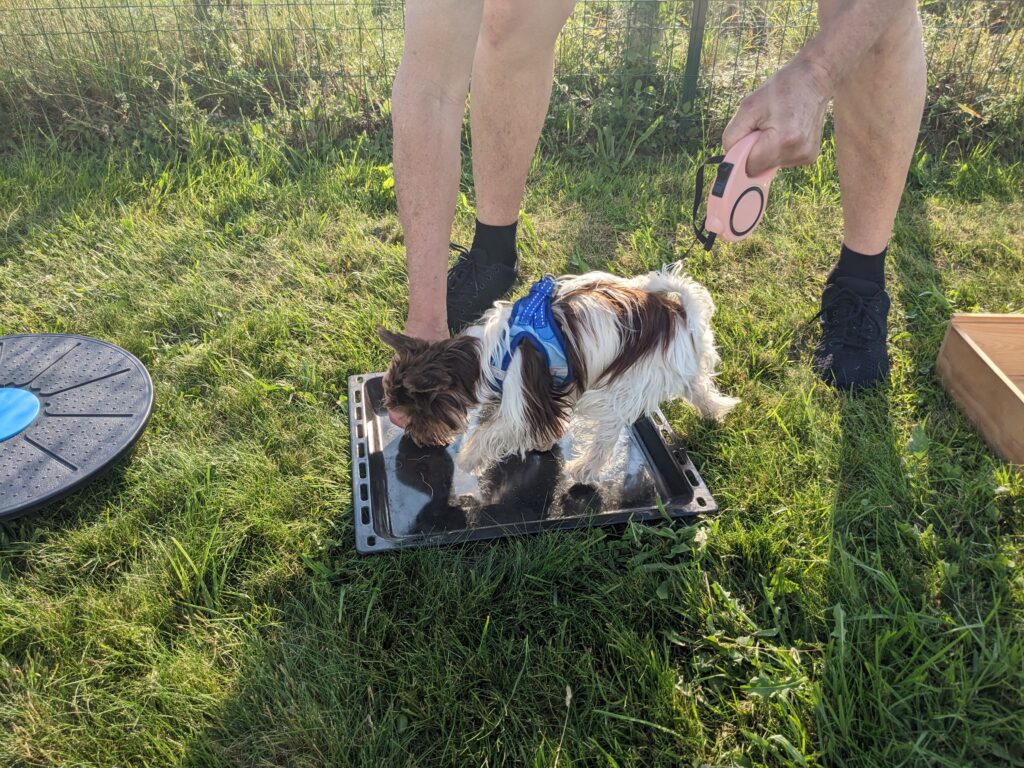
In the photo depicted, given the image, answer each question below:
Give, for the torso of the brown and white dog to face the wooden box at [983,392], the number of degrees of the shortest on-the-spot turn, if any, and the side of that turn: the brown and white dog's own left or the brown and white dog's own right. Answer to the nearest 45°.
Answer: approximately 180°

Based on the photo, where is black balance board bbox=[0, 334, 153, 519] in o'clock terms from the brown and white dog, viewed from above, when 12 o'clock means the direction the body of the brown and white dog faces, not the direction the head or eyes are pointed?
The black balance board is roughly at 12 o'clock from the brown and white dog.

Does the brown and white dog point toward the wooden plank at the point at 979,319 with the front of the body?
no

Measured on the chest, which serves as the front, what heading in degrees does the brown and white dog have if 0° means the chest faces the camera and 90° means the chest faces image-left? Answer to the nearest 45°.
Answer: approximately 90°

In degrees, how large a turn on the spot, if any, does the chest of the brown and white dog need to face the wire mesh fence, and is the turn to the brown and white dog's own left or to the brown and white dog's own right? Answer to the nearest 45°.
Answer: approximately 45° to the brown and white dog's own right

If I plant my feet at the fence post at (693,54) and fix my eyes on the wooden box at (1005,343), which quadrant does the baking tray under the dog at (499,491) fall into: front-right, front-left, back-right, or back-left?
front-right
